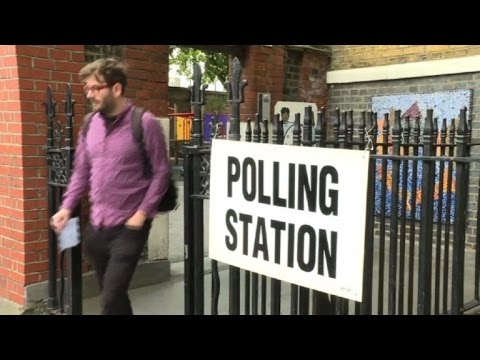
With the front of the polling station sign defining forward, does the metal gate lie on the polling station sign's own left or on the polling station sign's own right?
on the polling station sign's own right

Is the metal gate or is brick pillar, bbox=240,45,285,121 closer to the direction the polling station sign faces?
the metal gate

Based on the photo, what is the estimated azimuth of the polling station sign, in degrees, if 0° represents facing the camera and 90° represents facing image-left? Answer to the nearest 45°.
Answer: approximately 45°

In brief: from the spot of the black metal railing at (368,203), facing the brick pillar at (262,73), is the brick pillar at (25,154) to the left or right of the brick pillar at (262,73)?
left

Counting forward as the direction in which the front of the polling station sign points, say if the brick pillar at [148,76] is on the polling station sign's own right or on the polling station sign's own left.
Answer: on the polling station sign's own right

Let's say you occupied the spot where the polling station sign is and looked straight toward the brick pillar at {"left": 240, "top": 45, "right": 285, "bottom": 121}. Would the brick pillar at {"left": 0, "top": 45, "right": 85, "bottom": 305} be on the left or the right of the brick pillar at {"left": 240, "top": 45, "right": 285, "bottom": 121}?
left

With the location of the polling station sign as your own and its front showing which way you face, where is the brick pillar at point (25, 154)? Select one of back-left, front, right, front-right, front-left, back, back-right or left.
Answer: right

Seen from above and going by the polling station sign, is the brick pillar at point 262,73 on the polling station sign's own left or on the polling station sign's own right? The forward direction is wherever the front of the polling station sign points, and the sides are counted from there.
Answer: on the polling station sign's own right
